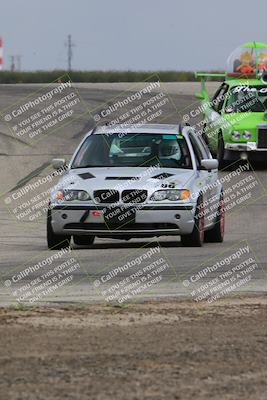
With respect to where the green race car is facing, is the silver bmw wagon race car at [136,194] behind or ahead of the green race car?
ahead

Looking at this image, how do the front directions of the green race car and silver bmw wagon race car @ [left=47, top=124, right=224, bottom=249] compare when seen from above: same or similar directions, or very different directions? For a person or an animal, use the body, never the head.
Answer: same or similar directions

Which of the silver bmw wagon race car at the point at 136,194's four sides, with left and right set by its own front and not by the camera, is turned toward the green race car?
back

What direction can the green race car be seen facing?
toward the camera

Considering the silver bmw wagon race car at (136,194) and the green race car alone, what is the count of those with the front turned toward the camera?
2

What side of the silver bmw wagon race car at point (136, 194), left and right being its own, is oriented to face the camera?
front
